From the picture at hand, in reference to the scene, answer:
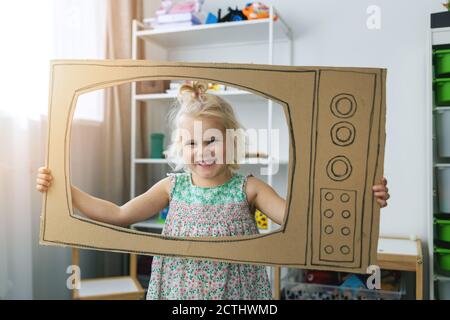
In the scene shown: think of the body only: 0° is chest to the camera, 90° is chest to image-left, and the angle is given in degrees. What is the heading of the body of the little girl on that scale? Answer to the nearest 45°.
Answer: approximately 0°

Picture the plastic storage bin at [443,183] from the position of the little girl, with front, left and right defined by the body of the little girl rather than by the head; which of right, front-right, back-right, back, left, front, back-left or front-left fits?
back-left

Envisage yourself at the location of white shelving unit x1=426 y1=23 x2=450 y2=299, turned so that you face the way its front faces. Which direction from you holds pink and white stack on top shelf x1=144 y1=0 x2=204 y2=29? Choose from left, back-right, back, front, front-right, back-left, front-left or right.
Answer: right

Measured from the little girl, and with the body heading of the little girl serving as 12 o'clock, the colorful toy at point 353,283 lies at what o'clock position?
The colorful toy is roughly at 7 o'clock from the little girl.

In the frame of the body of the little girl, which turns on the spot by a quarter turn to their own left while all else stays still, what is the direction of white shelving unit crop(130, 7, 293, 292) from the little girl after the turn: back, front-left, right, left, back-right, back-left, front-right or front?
left

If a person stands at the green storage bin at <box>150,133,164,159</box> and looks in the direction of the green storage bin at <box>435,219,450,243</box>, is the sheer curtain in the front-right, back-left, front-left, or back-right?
back-right

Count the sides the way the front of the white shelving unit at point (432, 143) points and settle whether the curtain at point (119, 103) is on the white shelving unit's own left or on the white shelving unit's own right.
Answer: on the white shelving unit's own right

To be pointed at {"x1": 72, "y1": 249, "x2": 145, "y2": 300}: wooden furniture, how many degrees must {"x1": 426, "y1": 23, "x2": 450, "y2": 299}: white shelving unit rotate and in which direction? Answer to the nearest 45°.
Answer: approximately 45° to its right

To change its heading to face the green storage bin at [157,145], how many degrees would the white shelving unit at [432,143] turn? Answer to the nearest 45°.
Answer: approximately 90° to its right
